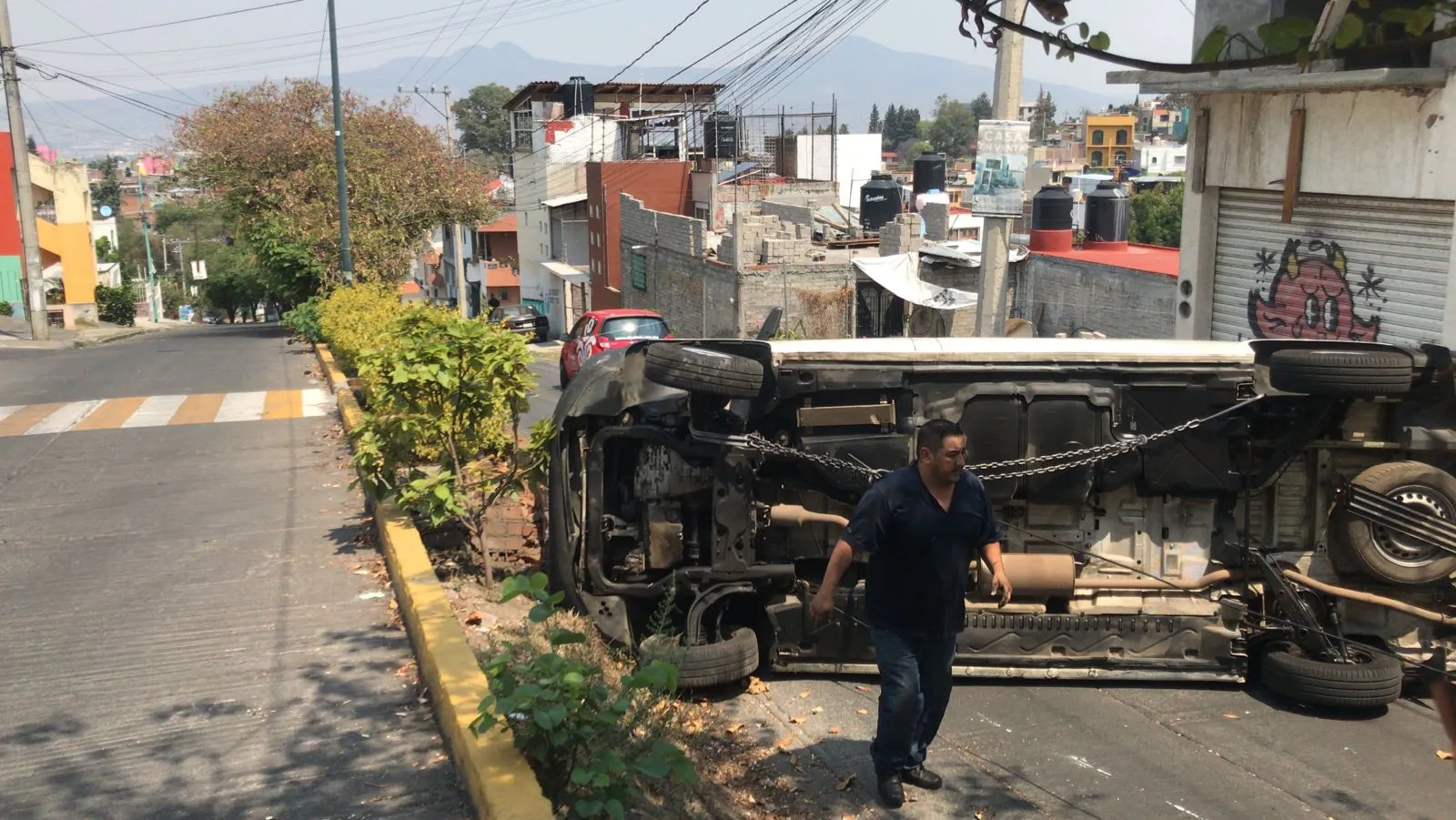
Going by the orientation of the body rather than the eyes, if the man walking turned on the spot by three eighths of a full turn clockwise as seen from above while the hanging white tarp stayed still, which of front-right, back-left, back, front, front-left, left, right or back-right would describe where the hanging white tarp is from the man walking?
right

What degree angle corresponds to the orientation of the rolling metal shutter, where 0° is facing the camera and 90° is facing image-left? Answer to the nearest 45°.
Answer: approximately 0°

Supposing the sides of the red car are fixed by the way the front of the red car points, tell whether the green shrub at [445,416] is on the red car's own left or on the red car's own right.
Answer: on the red car's own left

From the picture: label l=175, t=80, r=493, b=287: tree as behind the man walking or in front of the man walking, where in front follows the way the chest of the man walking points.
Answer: behind

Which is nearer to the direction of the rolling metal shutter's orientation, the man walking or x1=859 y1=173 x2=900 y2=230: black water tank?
the man walking

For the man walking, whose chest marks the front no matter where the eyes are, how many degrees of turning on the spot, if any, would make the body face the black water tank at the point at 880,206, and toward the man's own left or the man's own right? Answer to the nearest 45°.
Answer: approximately 135° to the man's own left

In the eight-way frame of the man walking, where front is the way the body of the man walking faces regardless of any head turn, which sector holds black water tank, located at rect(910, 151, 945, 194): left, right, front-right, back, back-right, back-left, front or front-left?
back-left

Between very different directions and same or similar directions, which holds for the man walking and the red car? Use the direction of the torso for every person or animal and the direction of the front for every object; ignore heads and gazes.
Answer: very different directions
